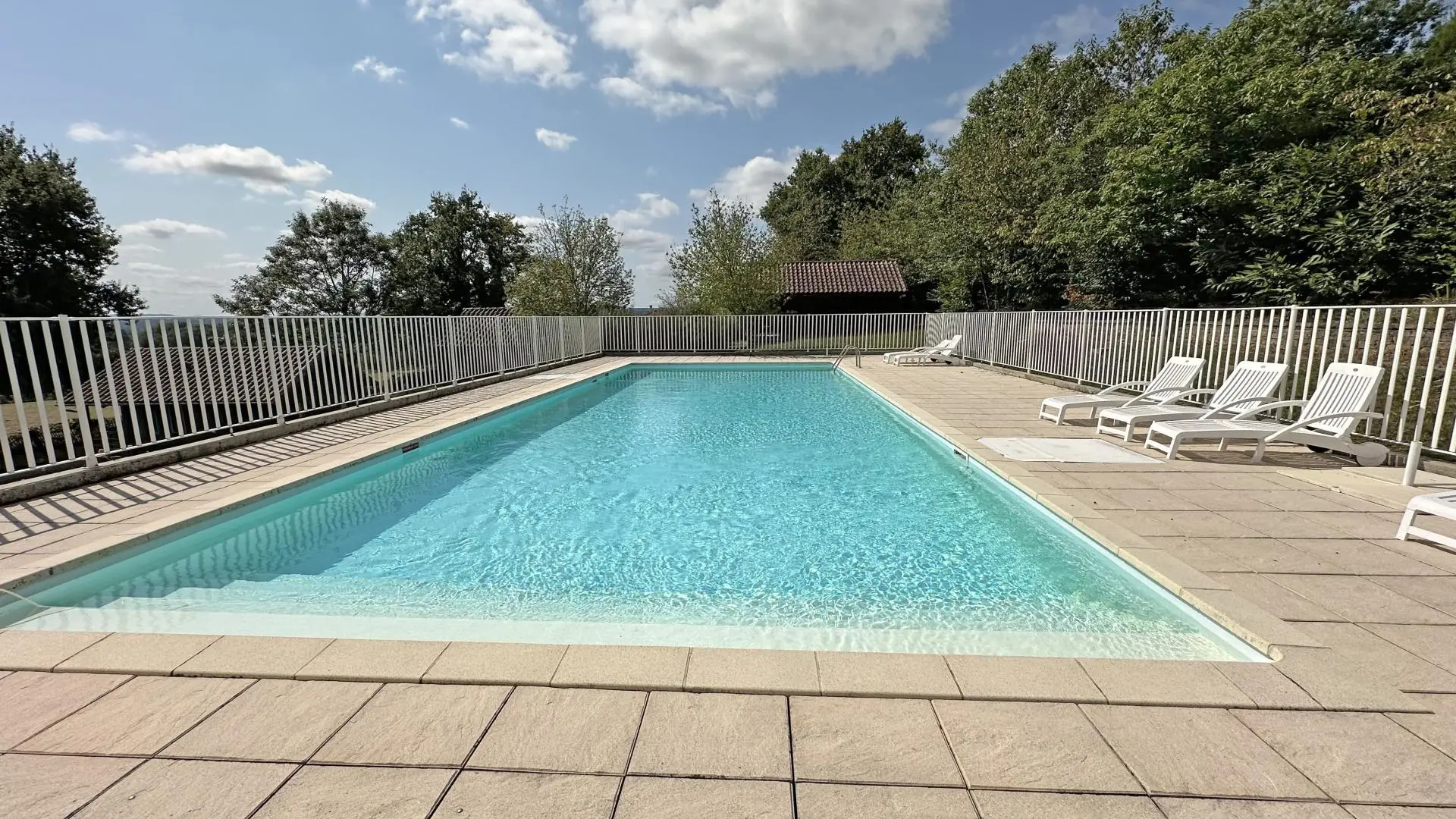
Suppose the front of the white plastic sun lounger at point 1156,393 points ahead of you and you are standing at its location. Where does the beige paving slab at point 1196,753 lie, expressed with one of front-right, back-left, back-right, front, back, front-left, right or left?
front-left

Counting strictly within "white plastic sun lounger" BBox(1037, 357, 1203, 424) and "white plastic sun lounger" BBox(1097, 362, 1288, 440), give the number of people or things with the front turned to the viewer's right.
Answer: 0

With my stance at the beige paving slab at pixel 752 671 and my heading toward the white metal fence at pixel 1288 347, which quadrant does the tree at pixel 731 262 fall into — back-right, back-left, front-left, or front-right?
front-left

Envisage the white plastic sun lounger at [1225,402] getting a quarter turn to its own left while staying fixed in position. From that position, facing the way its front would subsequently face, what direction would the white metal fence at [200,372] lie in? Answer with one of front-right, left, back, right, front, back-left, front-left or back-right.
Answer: right

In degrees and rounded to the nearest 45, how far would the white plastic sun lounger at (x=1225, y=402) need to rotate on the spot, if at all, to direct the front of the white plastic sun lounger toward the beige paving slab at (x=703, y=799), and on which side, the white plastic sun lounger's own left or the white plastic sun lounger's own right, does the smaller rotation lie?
approximately 45° to the white plastic sun lounger's own left

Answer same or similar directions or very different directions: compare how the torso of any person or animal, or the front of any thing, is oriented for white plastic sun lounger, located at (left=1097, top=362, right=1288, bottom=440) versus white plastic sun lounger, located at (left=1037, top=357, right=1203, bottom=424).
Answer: same or similar directions

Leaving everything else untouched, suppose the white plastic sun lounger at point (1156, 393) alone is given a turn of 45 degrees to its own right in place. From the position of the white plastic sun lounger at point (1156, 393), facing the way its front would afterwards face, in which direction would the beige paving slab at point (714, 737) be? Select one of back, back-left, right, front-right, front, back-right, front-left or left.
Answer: left

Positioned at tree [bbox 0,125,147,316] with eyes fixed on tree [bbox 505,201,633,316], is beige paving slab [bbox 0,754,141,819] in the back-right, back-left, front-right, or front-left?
front-right

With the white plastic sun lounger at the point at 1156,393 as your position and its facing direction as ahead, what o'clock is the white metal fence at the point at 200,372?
The white metal fence is roughly at 12 o'clock from the white plastic sun lounger.

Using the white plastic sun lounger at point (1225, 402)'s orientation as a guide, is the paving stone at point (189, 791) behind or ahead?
ahead

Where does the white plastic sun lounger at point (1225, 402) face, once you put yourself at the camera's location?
facing the viewer and to the left of the viewer

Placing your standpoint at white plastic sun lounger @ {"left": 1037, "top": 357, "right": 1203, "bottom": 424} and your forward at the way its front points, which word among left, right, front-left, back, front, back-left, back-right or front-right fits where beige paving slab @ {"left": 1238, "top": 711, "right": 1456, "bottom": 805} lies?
front-left

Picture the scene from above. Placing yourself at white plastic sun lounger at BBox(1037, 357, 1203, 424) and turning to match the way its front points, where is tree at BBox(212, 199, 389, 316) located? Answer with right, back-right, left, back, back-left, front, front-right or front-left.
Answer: front-right

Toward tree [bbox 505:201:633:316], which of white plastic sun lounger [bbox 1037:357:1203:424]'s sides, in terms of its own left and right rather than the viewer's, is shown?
right

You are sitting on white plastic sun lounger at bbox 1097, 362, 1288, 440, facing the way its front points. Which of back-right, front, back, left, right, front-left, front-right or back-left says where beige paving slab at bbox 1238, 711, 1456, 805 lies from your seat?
front-left

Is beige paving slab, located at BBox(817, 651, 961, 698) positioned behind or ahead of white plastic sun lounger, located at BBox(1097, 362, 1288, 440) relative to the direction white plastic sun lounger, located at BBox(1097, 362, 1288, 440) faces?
ahead
